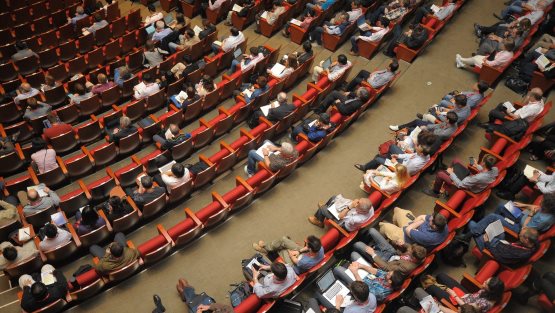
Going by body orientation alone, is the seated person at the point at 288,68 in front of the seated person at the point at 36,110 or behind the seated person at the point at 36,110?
behind

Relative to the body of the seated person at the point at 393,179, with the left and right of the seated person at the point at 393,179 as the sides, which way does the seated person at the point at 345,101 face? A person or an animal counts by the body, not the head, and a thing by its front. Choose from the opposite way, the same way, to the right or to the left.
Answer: the same way

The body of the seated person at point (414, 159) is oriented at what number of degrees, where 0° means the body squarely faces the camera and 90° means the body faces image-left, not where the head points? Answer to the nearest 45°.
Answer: approximately 90°

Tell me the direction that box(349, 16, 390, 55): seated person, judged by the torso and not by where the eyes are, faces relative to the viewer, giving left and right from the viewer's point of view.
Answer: facing to the left of the viewer

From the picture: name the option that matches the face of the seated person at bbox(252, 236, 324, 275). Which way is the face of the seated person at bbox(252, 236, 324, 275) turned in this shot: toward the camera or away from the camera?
away from the camera

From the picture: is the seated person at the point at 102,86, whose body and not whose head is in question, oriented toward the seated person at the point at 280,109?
no

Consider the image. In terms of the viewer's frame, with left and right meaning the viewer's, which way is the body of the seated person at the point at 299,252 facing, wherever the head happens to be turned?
facing away from the viewer and to the left of the viewer

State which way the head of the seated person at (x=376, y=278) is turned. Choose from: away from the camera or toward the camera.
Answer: away from the camera

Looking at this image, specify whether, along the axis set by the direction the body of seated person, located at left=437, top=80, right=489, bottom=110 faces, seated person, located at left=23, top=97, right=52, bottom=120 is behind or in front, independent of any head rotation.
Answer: in front
